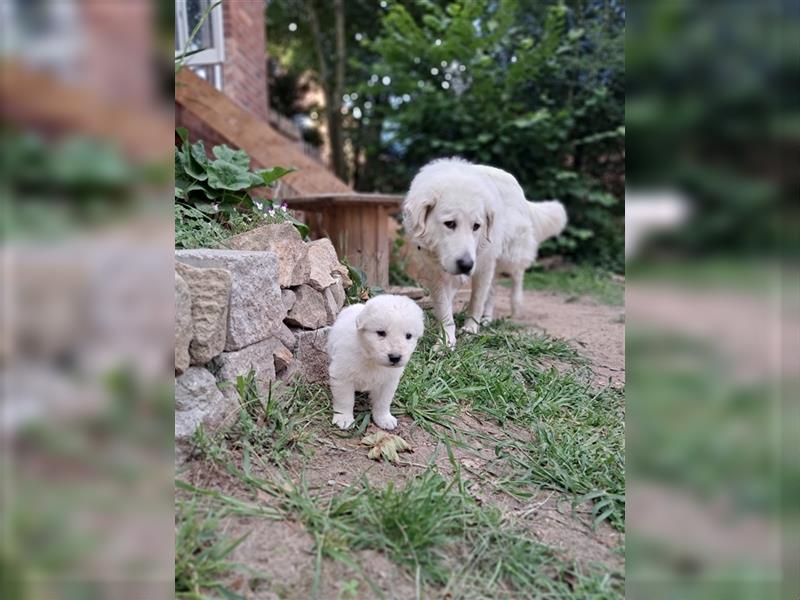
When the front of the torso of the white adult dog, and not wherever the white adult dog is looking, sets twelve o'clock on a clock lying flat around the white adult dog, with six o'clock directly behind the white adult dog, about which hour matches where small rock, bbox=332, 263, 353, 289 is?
The small rock is roughly at 1 o'clock from the white adult dog.

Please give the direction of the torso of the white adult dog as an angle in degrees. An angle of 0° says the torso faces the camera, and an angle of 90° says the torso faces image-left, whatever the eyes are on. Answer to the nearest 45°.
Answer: approximately 45°

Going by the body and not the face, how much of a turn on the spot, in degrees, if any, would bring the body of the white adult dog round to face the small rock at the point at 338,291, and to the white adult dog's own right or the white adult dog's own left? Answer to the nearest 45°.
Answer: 0° — it already faces it
